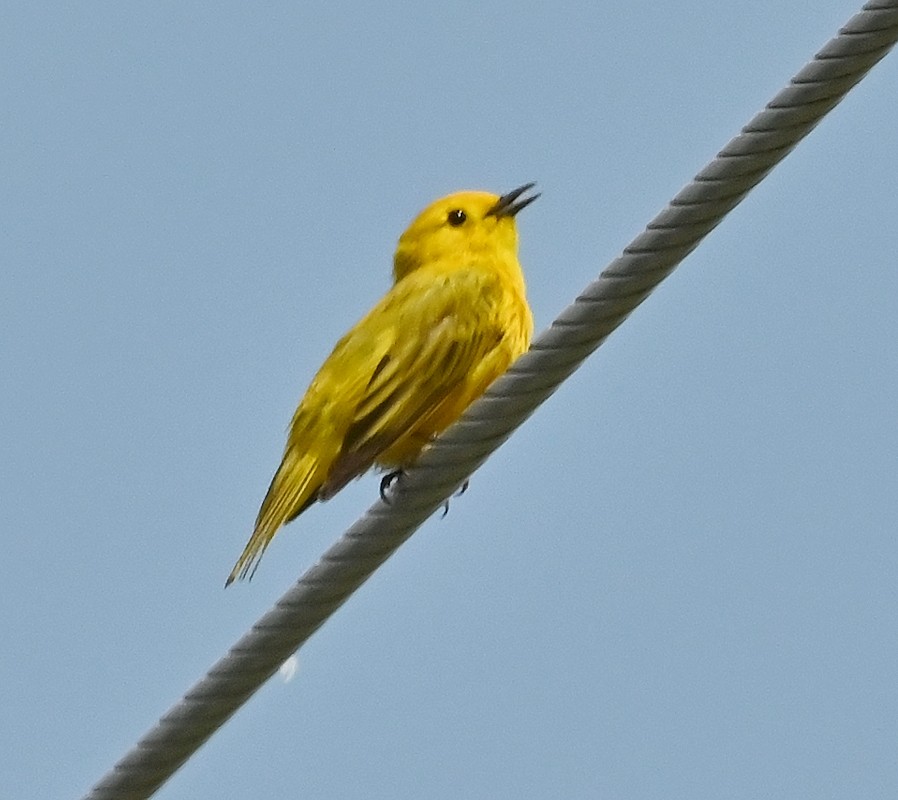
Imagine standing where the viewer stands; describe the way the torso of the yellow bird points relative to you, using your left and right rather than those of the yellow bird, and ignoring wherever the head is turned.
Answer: facing to the right of the viewer
